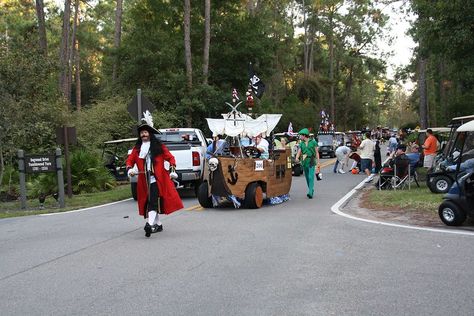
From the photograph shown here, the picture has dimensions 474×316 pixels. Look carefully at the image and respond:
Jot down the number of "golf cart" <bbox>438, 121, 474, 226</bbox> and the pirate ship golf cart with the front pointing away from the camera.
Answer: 0

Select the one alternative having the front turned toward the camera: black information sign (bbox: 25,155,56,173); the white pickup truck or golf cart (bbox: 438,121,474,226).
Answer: the black information sign

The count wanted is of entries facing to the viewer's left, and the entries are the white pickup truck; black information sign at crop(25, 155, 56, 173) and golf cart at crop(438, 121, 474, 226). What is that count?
1

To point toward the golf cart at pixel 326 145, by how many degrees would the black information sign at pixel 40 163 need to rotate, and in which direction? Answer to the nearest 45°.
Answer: approximately 135° to its left

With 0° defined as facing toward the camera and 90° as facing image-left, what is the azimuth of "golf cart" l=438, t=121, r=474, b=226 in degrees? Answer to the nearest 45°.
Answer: approximately 90°

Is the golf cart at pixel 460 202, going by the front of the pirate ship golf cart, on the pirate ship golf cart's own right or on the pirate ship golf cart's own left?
on the pirate ship golf cart's own left
